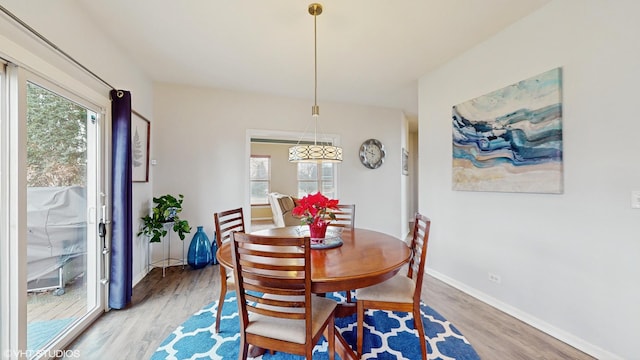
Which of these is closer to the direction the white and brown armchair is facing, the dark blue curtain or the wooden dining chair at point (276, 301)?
the wooden dining chair

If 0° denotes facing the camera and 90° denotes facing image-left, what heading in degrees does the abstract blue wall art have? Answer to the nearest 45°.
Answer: approximately 45°

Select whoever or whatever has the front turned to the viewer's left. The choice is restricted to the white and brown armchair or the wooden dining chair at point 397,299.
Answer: the wooden dining chair

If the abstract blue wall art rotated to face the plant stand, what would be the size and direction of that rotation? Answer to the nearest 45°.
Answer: approximately 45° to its right

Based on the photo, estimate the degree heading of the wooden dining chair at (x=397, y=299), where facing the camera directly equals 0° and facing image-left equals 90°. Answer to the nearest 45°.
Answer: approximately 90°

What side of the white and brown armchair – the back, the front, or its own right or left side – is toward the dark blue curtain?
right

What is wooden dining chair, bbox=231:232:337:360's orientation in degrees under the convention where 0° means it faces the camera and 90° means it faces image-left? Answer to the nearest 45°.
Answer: approximately 225°

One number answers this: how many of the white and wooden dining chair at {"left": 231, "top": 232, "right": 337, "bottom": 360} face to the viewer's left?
0

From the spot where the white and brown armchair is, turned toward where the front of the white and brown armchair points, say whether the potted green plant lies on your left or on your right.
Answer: on your right

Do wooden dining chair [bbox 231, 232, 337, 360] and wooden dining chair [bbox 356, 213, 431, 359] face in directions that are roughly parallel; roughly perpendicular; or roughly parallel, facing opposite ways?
roughly perpendicular

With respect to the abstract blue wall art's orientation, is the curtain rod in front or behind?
in front
